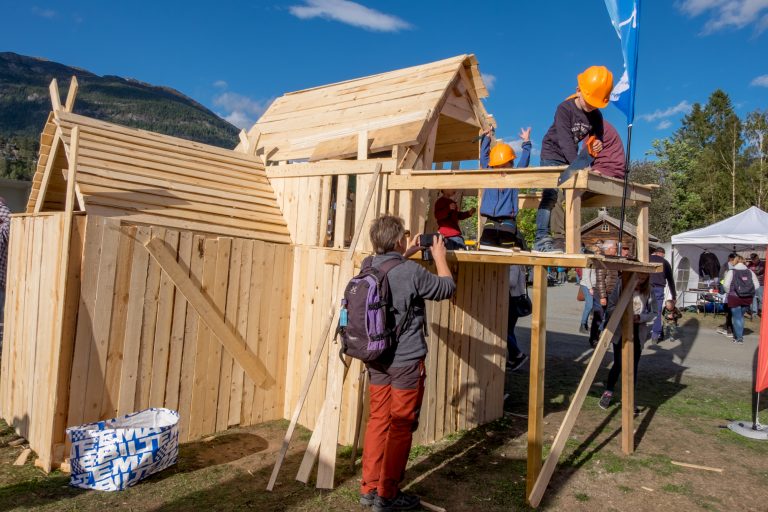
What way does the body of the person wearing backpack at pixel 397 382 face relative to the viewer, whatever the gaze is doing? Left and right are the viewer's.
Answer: facing away from the viewer and to the right of the viewer

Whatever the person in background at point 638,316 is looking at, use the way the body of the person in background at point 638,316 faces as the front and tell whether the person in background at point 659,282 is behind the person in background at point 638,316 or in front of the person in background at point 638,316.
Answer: behind

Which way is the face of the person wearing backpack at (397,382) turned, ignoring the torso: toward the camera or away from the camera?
away from the camera

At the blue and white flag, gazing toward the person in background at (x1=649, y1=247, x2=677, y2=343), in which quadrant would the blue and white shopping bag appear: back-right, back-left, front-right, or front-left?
back-left

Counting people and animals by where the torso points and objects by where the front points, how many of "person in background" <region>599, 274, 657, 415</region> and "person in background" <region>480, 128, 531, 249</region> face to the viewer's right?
0

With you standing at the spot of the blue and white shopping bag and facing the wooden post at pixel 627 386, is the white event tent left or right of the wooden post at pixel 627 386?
left

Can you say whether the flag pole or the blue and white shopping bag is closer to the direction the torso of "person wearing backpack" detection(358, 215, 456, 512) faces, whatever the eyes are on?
the flag pole
